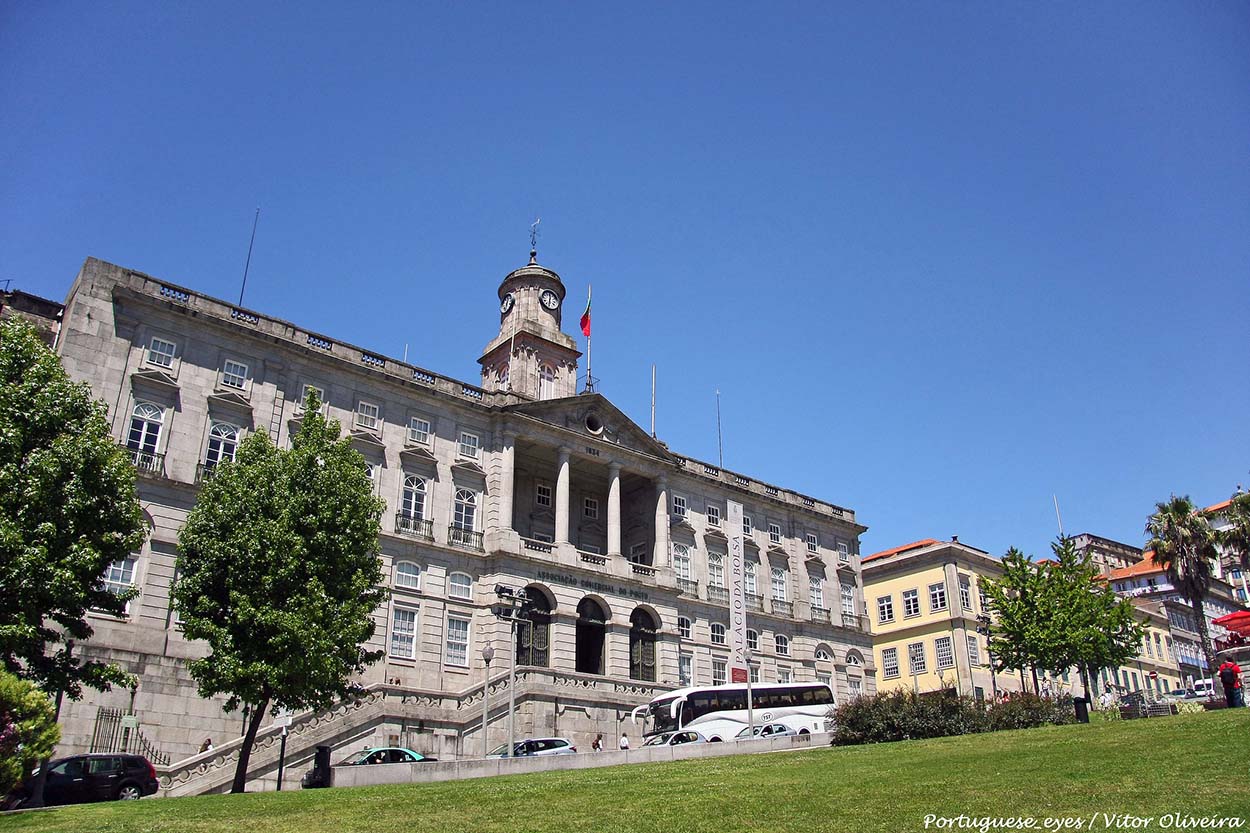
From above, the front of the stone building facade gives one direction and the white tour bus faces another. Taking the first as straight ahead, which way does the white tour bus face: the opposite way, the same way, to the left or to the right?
to the right

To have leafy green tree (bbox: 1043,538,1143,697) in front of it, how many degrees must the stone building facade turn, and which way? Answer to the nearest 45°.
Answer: approximately 45° to its left

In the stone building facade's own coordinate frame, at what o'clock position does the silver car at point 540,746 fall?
The silver car is roughly at 12 o'clock from the stone building facade.

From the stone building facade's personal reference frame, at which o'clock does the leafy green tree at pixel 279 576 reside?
The leafy green tree is roughly at 2 o'clock from the stone building facade.

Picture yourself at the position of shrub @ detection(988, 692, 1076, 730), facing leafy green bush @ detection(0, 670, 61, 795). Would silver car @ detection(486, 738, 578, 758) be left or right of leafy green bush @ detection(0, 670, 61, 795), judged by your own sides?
right
